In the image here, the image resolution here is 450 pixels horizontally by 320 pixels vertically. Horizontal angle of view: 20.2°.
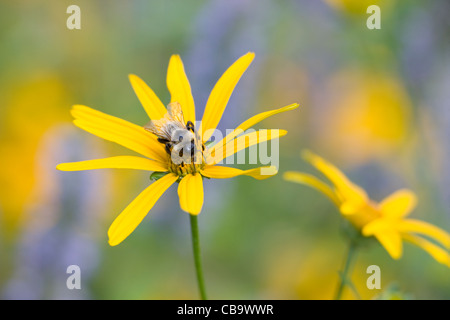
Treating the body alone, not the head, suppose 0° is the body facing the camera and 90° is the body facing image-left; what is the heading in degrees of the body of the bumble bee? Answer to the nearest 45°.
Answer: approximately 315°

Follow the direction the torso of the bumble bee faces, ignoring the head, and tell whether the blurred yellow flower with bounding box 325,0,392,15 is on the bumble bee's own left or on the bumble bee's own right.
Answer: on the bumble bee's own left
